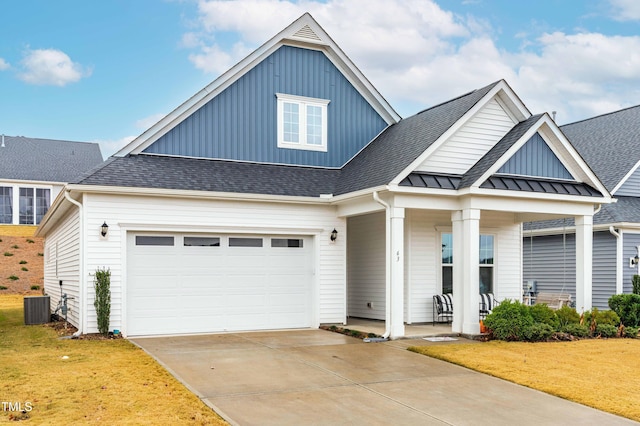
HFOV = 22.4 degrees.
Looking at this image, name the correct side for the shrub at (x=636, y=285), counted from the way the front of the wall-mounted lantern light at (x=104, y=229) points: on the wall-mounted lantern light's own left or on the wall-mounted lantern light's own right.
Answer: on the wall-mounted lantern light's own left

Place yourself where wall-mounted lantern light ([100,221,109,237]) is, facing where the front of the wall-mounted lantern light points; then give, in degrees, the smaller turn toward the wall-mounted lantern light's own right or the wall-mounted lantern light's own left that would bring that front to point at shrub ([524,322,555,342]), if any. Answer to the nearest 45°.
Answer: approximately 90° to the wall-mounted lantern light's own left

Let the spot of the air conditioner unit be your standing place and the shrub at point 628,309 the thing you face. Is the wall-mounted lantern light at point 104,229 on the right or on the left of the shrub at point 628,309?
right

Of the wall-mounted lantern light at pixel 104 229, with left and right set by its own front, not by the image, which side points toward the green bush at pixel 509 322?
left
